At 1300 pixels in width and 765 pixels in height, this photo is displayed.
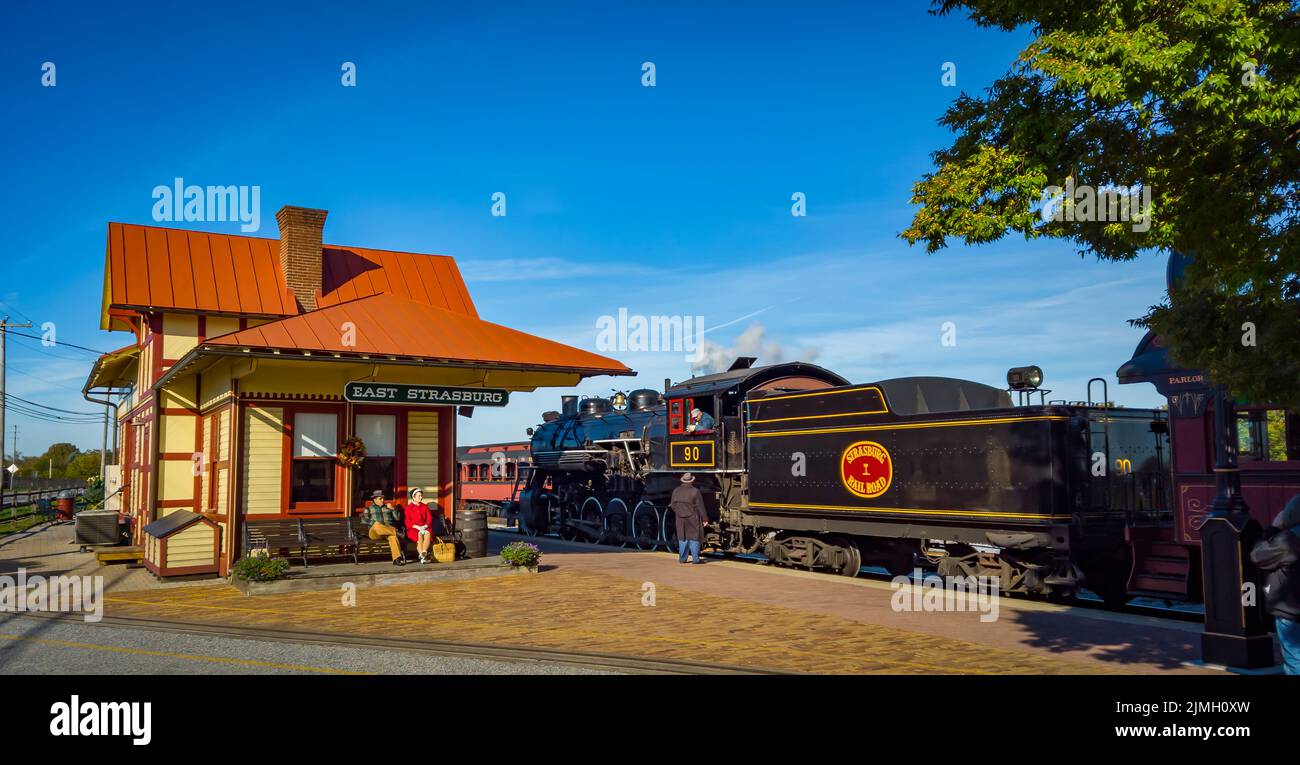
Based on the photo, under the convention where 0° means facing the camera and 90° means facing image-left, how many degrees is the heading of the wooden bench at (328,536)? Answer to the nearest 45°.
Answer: approximately 0°

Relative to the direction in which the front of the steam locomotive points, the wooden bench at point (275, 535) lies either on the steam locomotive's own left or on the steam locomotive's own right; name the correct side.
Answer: on the steam locomotive's own left

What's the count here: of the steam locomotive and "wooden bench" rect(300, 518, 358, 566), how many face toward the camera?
1

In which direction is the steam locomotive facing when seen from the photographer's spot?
facing away from the viewer and to the left of the viewer

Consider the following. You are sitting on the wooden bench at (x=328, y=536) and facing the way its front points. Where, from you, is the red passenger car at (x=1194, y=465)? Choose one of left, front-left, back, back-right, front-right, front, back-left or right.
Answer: front-left

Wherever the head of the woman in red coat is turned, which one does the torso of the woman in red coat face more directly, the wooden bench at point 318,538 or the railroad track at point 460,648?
the railroad track

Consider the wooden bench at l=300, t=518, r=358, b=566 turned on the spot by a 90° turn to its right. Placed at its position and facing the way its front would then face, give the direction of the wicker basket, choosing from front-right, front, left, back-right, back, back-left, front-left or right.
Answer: back

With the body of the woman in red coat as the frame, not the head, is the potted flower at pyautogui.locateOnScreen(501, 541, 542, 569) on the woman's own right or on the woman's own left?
on the woman's own left

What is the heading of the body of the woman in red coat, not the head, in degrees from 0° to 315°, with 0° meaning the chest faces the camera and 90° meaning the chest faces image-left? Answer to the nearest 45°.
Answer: approximately 0°
